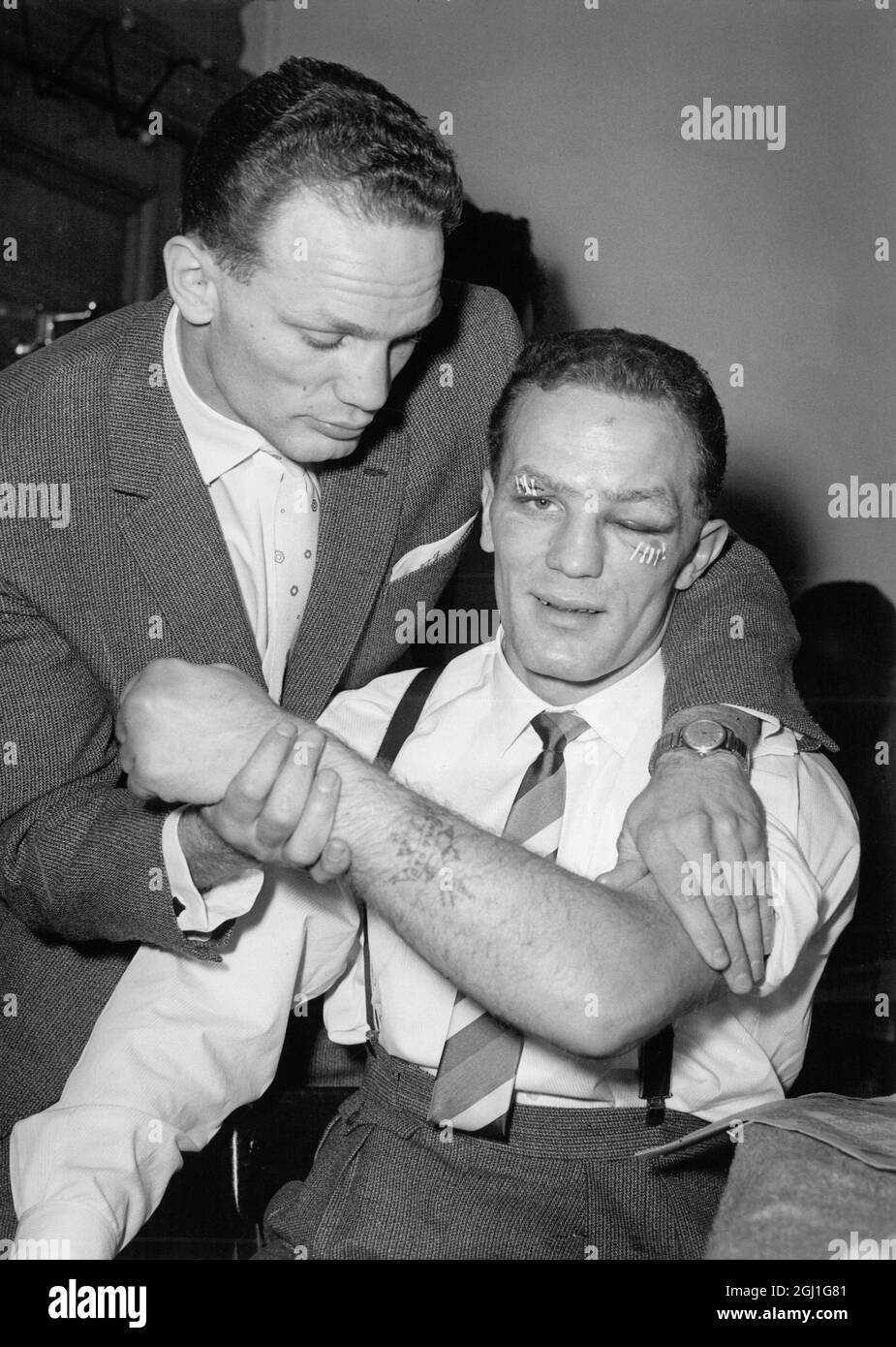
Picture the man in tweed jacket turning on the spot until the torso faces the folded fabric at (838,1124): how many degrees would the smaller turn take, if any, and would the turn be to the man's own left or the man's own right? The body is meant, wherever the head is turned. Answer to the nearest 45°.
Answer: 0° — they already face it

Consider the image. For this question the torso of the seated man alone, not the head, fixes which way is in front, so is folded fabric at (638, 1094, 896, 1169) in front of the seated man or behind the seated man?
in front

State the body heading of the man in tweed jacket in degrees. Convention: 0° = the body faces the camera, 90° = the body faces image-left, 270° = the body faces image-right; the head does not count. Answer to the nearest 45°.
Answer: approximately 315°

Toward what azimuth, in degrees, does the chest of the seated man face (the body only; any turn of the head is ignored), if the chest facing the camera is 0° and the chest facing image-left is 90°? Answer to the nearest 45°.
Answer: approximately 0°
